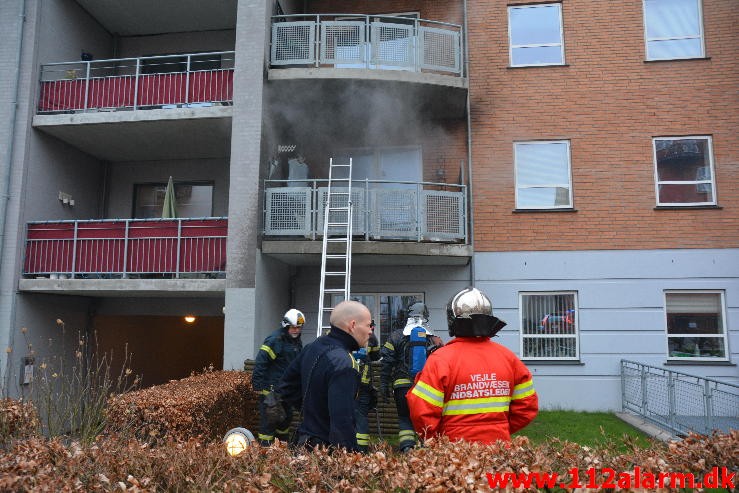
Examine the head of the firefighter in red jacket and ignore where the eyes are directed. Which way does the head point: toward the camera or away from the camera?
away from the camera

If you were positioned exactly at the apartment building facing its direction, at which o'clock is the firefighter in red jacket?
The firefighter in red jacket is roughly at 12 o'clock from the apartment building.

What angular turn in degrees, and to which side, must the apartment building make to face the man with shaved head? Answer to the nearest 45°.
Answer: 0° — it already faces them

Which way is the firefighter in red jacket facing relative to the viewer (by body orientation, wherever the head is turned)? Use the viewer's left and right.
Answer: facing away from the viewer

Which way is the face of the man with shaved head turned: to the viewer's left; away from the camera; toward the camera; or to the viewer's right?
to the viewer's right

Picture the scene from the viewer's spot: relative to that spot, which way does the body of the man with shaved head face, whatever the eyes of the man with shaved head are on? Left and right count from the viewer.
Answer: facing away from the viewer and to the right of the viewer

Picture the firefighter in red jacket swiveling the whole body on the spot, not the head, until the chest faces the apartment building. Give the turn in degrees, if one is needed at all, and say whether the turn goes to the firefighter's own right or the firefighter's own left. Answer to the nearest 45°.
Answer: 0° — they already face it

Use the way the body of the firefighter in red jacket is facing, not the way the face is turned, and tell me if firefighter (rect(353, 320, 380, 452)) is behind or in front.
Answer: in front

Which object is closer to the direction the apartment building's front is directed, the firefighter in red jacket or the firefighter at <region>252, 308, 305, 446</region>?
the firefighter in red jacket

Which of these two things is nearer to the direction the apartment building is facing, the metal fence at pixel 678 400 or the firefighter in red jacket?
the firefighter in red jacket

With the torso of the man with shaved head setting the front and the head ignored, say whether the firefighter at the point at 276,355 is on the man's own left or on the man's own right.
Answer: on the man's own left

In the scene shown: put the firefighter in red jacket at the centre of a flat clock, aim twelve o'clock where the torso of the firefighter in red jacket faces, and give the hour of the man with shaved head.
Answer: The man with shaved head is roughly at 10 o'clock from the firefighter in red jacket.

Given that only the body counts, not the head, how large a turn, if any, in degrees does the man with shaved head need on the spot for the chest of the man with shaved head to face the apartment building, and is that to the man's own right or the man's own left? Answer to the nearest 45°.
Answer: approximately 45° to the man's own left

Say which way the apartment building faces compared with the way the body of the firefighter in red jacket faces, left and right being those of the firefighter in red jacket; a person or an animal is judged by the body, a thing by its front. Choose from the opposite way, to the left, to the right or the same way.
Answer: the opposite way

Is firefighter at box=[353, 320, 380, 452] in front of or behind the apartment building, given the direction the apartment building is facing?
in front
